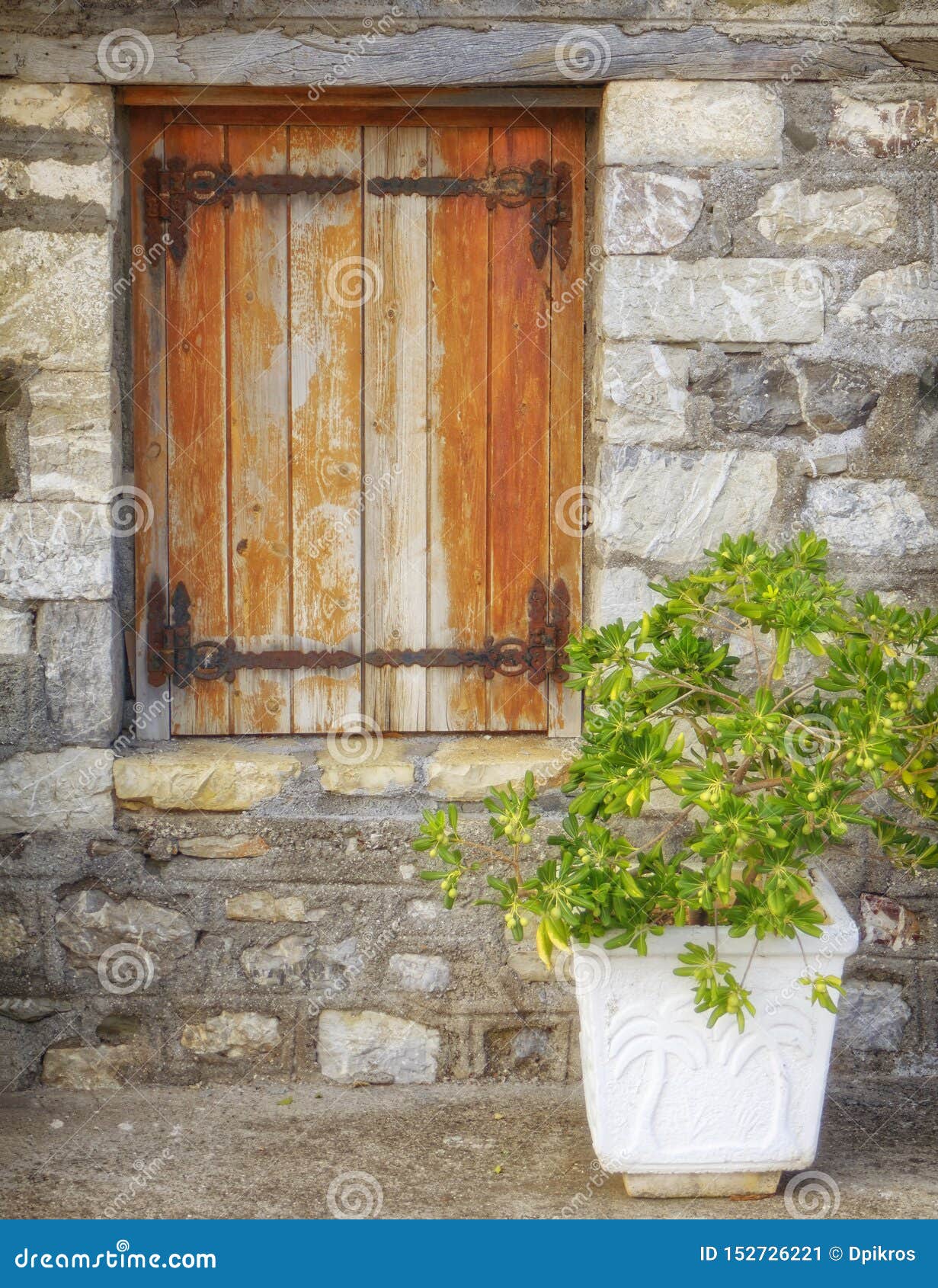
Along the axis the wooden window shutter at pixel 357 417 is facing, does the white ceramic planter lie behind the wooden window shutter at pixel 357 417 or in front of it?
in front

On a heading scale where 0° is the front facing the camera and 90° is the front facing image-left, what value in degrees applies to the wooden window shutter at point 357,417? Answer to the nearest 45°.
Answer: approximately 0°
